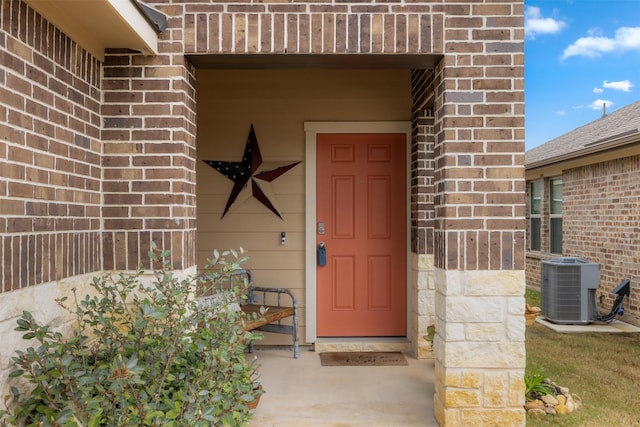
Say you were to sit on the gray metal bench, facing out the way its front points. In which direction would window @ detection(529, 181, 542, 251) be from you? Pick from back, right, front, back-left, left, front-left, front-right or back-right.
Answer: left

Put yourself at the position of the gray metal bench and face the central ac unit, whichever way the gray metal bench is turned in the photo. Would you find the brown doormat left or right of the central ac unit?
right

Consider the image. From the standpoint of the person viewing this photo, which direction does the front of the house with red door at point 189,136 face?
facing the viewer

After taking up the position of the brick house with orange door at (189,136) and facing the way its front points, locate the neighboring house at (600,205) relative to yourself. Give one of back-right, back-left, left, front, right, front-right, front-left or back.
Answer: back-left

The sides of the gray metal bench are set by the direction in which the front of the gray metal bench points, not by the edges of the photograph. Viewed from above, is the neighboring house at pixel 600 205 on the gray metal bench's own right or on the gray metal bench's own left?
on the gray metal bench's own left

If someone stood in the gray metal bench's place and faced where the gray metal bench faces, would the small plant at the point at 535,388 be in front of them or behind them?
in front

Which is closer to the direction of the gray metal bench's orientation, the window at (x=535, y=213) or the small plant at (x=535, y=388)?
the small plant

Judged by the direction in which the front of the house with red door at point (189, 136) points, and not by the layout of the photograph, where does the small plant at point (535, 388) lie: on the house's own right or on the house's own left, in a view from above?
on the house's own left

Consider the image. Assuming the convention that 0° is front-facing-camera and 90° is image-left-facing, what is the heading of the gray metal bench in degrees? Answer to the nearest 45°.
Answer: approximately 315°
